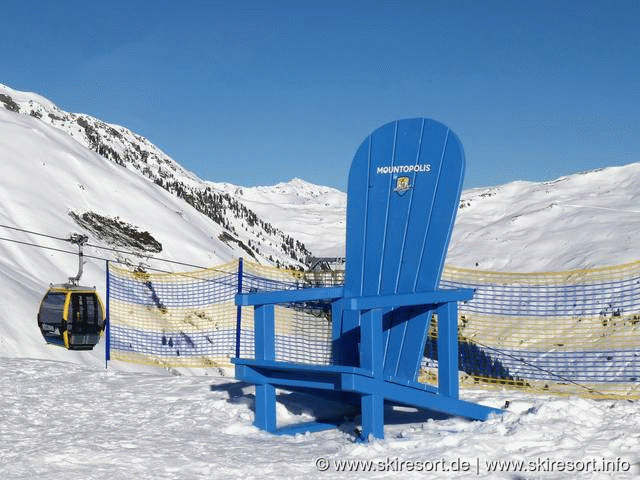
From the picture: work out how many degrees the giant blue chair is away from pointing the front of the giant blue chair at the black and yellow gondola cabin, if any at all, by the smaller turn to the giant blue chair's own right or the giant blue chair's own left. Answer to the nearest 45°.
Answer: approximately 90° to the giant blue chair's own right

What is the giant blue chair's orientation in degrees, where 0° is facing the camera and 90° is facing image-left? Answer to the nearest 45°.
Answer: approximately 45°
